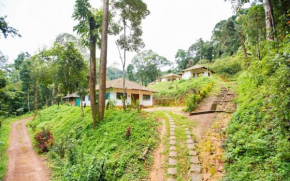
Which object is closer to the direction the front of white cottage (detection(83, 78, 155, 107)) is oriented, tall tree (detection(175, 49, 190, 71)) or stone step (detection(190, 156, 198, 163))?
the stone step

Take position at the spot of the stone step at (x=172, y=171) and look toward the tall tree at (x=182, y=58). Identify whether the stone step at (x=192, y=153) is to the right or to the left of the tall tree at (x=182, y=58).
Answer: right

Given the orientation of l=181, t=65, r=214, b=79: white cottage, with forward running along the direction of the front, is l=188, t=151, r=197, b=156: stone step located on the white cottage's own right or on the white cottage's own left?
on the white cottage's own right

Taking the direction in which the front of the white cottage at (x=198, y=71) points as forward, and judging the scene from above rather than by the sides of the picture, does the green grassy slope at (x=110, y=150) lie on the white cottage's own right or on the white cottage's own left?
on the white cottage's own right

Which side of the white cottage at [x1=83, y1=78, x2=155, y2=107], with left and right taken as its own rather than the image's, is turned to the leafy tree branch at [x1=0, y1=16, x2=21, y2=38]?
right

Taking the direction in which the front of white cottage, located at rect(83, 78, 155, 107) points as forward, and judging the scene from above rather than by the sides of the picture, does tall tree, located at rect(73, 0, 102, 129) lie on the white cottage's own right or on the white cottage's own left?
on the white cottage's own right

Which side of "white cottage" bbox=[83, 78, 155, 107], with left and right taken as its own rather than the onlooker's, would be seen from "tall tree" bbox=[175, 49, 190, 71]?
left

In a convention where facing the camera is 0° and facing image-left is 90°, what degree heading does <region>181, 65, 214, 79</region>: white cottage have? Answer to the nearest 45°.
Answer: approximately 315°
